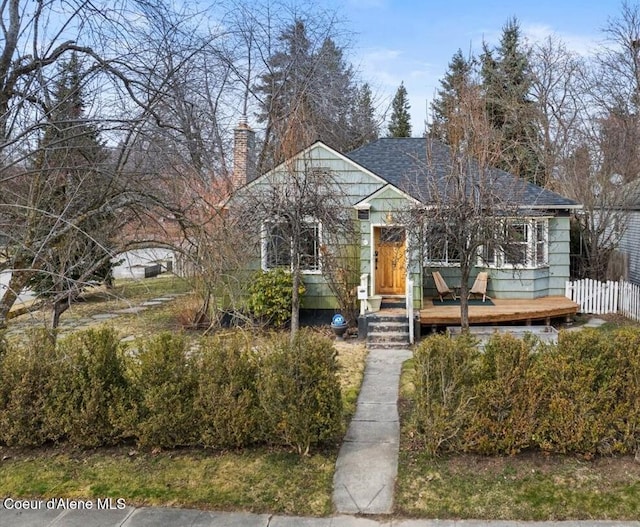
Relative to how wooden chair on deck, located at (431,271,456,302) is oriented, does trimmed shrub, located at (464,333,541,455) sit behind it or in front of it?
in front

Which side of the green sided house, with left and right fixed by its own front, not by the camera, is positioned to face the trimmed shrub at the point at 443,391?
front

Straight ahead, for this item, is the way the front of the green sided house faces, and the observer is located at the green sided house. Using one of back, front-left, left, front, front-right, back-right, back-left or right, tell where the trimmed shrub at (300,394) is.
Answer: front

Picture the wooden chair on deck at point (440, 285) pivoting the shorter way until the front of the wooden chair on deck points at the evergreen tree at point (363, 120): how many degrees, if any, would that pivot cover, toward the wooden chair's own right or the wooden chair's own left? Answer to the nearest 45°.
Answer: approximately 135° to the wooden chair's own left

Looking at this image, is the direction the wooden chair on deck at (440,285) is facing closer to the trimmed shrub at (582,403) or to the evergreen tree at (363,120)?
the trimmed shrub

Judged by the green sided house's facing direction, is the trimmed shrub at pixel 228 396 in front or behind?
in front

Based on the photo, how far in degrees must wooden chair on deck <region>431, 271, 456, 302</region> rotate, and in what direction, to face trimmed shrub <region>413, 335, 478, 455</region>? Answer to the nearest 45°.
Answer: approximately 45° to its right

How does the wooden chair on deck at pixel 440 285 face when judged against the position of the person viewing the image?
facing the viewer and to the right of the viewer

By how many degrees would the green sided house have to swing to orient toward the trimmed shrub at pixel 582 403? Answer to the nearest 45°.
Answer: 0° — it already faces it

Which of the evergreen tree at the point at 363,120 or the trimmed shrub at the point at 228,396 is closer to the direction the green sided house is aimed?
the trimmed shrub

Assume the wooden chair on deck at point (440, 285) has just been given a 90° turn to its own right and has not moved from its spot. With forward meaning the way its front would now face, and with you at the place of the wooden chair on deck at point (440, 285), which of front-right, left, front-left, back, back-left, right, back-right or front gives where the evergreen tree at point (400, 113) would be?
back-right

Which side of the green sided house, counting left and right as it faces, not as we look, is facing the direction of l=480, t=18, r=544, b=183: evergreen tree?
back
